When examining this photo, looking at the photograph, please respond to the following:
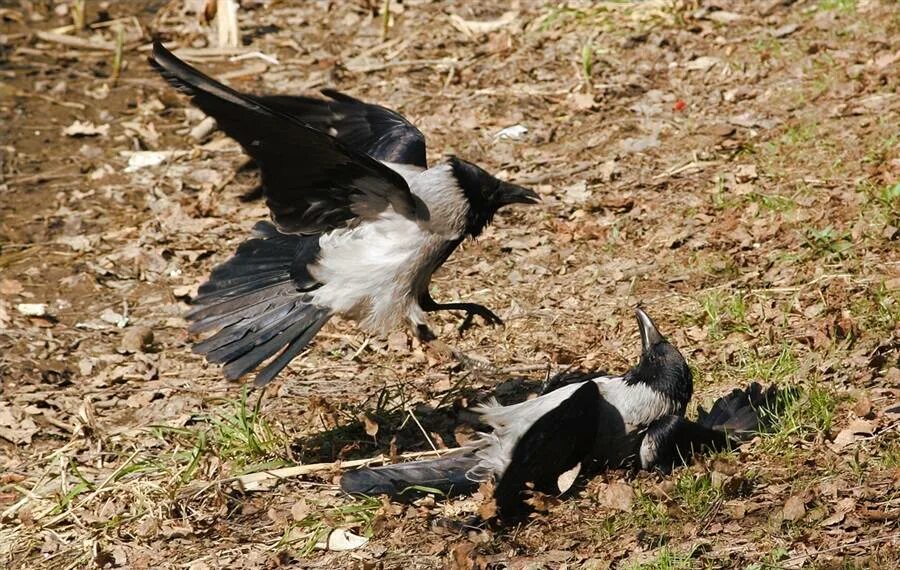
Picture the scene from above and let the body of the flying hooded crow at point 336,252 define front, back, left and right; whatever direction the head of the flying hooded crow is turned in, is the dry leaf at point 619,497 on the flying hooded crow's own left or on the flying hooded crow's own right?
on the flying hooded crow's own right

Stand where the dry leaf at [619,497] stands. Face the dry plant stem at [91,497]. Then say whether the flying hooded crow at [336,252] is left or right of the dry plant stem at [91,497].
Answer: right

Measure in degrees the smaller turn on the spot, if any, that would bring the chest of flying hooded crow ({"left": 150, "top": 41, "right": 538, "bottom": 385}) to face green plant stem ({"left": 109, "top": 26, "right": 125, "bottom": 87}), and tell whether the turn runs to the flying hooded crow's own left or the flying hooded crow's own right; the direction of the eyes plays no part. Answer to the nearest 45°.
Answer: approximately 90° to the flying hooded crow's own left

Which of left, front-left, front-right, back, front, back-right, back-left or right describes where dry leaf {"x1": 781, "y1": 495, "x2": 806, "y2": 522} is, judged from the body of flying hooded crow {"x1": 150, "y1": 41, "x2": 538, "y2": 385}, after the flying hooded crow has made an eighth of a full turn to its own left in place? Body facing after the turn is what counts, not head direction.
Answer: right

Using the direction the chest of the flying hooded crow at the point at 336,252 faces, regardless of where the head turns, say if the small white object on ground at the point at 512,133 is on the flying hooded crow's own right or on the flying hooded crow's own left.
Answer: on the flying hooded crow's own left

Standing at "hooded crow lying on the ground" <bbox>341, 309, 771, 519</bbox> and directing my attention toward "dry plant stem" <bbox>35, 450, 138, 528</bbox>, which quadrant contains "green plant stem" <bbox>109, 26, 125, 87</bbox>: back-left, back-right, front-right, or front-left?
front-right

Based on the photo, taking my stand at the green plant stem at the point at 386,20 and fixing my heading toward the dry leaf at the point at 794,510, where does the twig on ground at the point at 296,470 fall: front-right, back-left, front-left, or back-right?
front-right

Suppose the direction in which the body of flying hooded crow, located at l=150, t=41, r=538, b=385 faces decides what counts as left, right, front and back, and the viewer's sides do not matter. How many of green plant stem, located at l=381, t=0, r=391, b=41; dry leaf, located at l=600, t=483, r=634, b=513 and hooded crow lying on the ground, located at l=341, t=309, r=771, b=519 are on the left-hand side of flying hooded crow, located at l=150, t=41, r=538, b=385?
1

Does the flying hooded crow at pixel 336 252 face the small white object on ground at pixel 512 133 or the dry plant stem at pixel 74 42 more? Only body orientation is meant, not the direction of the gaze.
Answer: the small white object on ground

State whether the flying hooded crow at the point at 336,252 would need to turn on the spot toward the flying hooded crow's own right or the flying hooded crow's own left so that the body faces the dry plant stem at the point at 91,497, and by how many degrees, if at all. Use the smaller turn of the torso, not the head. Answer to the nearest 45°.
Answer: approximately 135° to the flying hooded crow's own right

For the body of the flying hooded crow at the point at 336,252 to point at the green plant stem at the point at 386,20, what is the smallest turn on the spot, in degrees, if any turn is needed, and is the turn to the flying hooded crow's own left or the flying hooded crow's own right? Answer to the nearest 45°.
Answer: approximately 90° to the flying hooded crow's own left

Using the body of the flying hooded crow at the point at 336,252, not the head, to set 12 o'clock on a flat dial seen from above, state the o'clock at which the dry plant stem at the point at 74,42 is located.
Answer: The dry plant stem is roughly at 8 o'clock from the flying hooded crow.

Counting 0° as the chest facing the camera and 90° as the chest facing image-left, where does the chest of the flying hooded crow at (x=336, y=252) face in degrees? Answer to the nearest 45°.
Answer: approximately 270°

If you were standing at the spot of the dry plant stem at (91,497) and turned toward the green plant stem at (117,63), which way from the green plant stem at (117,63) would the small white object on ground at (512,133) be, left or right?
right
